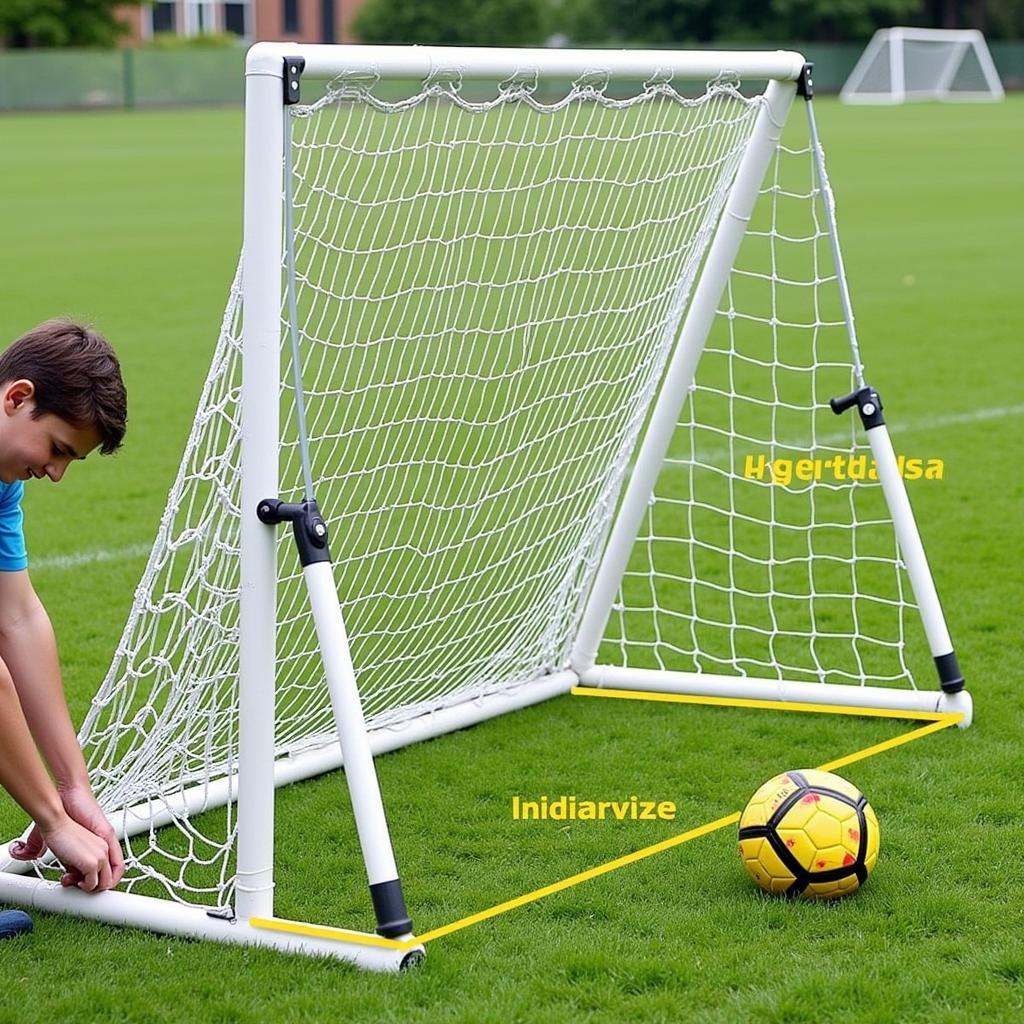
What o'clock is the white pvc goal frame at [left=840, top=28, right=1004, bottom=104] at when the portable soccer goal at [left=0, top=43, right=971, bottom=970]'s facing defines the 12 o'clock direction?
The white pvc goal frame is roughly at 8 o'clock from the portable soccer goal.

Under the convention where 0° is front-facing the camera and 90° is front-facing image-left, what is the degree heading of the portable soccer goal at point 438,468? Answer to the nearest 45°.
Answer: approximately 315°

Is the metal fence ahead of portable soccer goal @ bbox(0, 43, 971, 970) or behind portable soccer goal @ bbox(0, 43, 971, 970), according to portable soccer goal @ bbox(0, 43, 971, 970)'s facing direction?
behind
